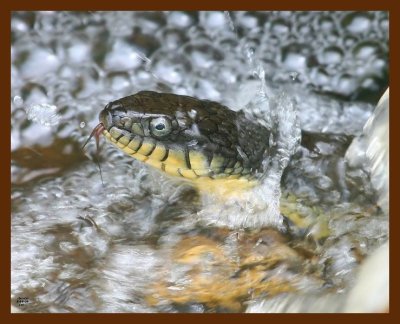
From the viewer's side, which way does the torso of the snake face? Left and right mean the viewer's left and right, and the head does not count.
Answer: facing to the left of the viewer

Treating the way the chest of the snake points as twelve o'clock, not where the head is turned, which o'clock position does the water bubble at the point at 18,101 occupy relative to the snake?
The water bubble is roughly at 1 o'clock from the snake.

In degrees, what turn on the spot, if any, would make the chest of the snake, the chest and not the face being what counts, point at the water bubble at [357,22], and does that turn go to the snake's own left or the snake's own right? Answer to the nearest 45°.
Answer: approximately 135° to the snake's own right

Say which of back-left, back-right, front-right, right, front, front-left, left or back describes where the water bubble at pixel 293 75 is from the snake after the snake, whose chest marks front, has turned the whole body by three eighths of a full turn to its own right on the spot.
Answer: front

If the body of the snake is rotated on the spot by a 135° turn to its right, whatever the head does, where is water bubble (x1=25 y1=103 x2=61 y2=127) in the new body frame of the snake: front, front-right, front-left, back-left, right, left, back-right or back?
left
